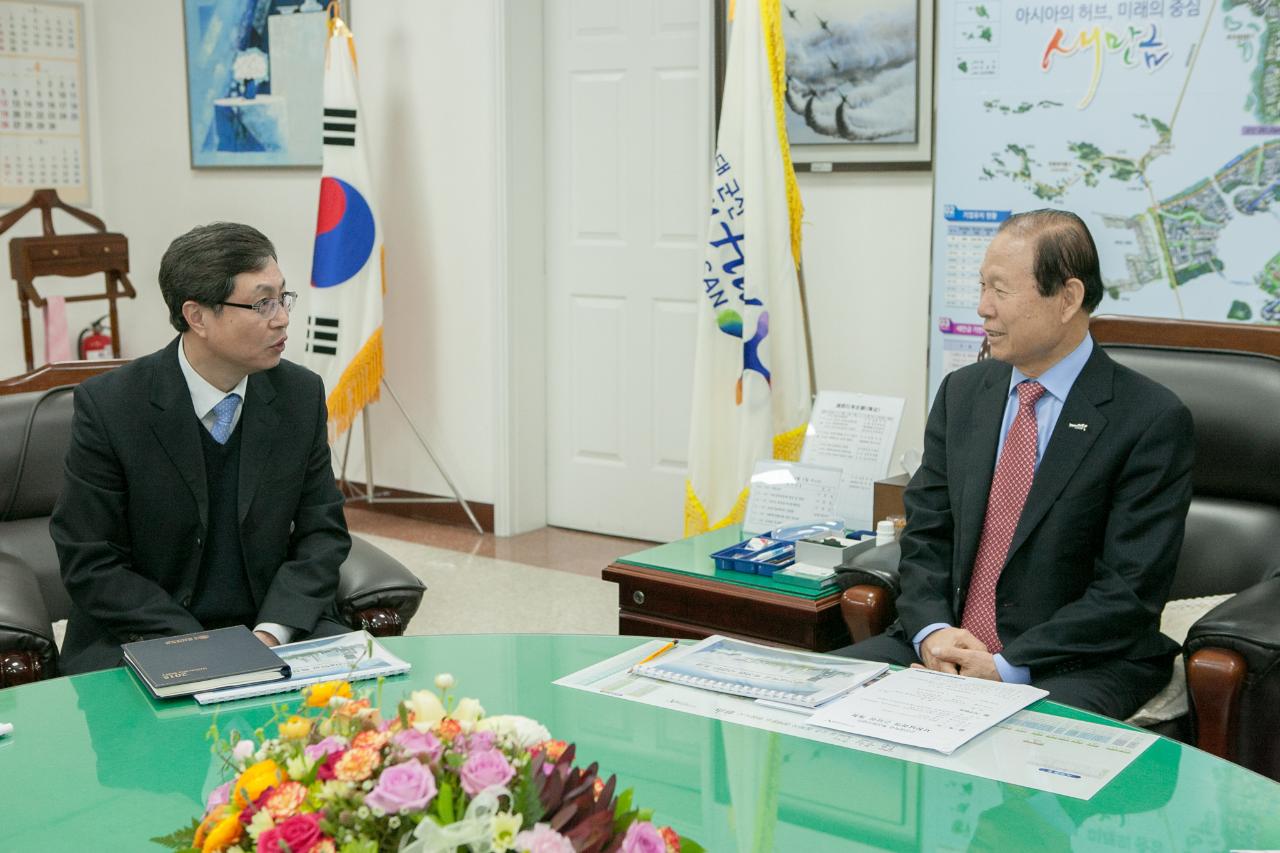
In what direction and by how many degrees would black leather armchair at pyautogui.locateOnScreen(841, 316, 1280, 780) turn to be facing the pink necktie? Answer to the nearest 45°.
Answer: approximately 90° to its right

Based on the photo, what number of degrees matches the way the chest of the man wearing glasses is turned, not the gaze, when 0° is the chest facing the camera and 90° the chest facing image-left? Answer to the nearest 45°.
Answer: approximately 315°

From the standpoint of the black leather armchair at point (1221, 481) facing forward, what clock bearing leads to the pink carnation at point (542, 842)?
The pink carnation is roughly at 11 o'clock from the black leather armchair.

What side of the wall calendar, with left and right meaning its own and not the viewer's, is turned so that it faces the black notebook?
front

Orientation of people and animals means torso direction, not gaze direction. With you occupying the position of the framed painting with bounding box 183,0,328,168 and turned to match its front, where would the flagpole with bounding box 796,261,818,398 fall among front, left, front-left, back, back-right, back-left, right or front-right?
front-left

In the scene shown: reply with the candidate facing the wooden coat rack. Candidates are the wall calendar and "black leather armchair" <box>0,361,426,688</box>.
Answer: the wall calendar

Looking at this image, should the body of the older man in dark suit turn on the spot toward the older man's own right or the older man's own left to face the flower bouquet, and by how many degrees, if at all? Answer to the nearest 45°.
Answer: approximately 45° to the older man's own left

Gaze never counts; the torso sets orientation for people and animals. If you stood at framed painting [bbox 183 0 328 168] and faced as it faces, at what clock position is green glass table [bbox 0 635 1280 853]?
The green glass table is roughly at 12 o'clock from the framed painting.

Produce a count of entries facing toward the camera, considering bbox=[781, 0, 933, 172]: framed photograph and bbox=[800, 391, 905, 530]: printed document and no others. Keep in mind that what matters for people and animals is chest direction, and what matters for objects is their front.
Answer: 2

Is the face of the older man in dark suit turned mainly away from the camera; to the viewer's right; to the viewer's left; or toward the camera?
to the viewer's left

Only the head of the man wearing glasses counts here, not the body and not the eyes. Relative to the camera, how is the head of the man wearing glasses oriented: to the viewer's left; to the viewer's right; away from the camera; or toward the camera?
to the viewer's right

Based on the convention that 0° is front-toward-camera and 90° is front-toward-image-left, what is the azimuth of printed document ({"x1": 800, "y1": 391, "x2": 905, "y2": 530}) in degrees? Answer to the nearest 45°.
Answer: approximately 0°

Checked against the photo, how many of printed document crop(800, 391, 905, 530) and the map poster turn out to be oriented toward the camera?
2

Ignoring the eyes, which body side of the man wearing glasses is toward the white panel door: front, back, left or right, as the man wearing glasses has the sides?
left
